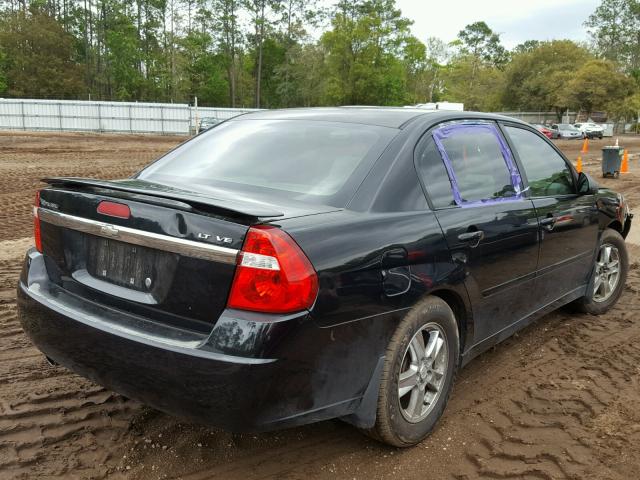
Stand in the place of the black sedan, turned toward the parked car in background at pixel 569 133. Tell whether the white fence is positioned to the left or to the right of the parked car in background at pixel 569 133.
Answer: left

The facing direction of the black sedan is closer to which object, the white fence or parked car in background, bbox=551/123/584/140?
the parked car in background

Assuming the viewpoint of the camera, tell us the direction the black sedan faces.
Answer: facing away from the viewer and to the right of the viewer

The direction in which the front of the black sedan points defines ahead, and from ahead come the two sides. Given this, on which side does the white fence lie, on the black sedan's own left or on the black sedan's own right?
on the black sedan's own left

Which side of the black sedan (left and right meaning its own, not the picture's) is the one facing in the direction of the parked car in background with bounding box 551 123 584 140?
front
